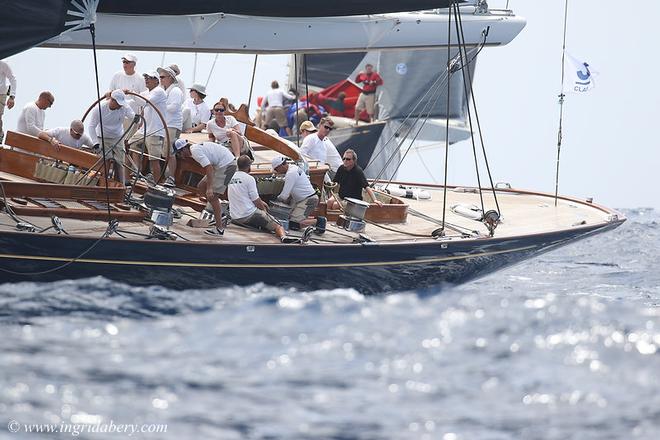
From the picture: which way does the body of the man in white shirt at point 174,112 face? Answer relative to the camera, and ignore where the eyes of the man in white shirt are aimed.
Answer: to the viewer's left

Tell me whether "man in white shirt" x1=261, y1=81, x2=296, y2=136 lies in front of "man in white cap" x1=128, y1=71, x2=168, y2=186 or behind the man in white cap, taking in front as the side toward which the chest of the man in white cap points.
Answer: behind

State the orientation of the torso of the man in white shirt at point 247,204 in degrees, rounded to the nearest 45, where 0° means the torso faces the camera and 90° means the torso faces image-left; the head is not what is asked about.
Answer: approximately 225°

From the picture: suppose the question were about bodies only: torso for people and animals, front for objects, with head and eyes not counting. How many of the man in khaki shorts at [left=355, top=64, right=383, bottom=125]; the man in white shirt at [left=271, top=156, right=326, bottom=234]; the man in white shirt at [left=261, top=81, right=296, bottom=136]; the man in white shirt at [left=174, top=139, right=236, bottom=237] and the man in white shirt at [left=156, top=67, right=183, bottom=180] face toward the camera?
1

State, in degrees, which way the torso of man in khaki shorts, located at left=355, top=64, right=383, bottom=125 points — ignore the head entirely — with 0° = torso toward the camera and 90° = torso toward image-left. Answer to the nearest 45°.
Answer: approximately 0°

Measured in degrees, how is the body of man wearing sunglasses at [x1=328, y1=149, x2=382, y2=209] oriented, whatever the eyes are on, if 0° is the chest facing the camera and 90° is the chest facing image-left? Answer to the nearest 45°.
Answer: approximately 45°

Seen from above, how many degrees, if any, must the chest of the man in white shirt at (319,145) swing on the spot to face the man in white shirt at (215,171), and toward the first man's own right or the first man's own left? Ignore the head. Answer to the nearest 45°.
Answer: approximately 90° to the first man's own right

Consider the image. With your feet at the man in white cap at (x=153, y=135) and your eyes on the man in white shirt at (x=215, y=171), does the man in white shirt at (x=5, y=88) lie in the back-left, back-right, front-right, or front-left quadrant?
back-right

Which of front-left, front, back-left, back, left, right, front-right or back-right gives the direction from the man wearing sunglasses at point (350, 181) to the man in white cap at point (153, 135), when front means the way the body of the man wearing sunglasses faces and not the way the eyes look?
front-right

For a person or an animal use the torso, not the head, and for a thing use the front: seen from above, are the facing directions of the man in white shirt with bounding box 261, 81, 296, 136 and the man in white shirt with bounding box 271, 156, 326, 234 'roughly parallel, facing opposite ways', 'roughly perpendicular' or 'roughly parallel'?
roughly perpendicular

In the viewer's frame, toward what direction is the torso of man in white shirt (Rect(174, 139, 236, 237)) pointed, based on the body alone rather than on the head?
to the viewer's left

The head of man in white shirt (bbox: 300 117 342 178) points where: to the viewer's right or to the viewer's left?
to the viewer's right

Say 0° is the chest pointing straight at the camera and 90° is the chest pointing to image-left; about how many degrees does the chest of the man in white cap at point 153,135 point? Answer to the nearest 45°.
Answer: approximately 45°
